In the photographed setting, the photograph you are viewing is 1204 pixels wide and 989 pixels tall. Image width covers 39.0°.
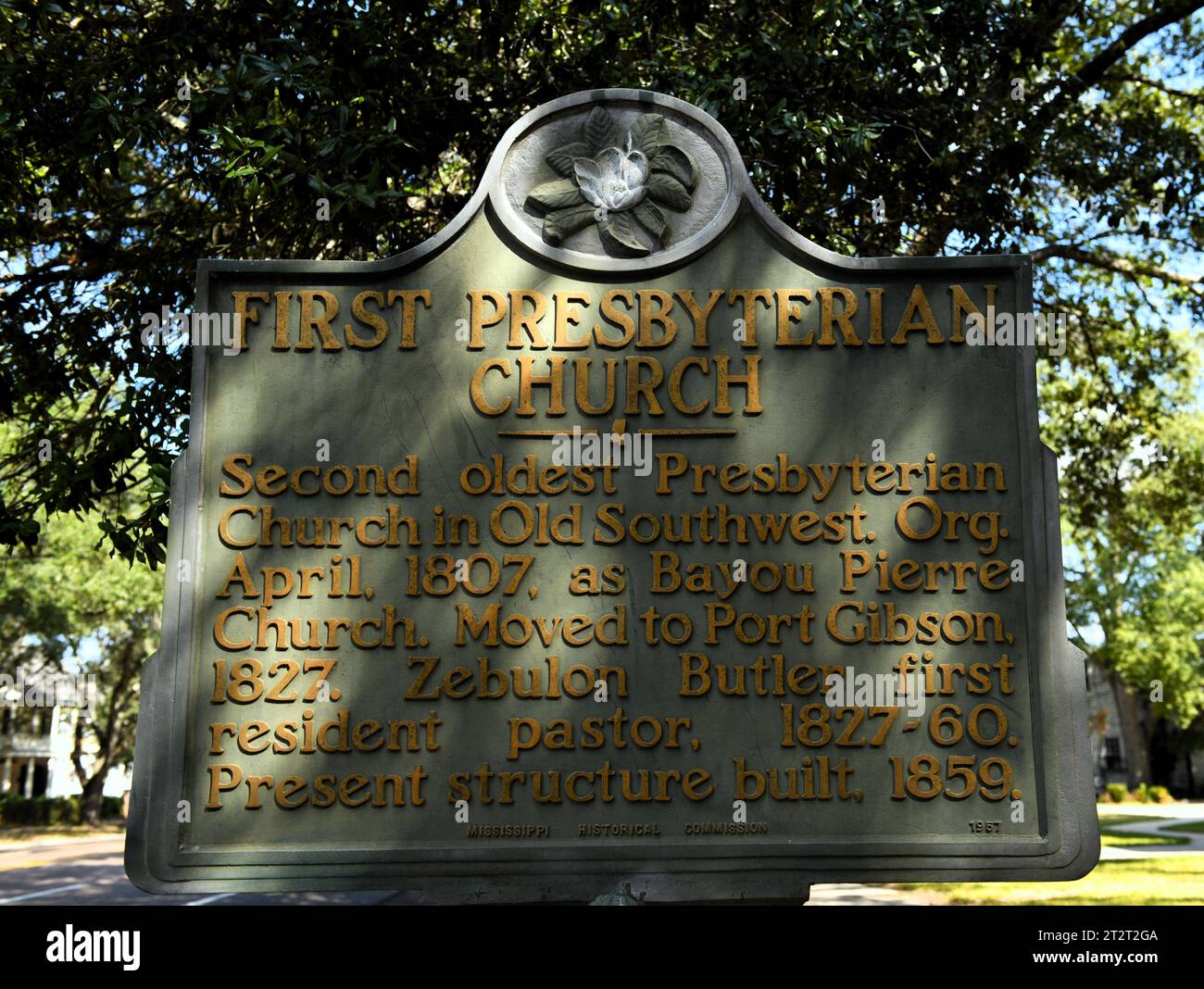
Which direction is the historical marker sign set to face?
toward the camera
